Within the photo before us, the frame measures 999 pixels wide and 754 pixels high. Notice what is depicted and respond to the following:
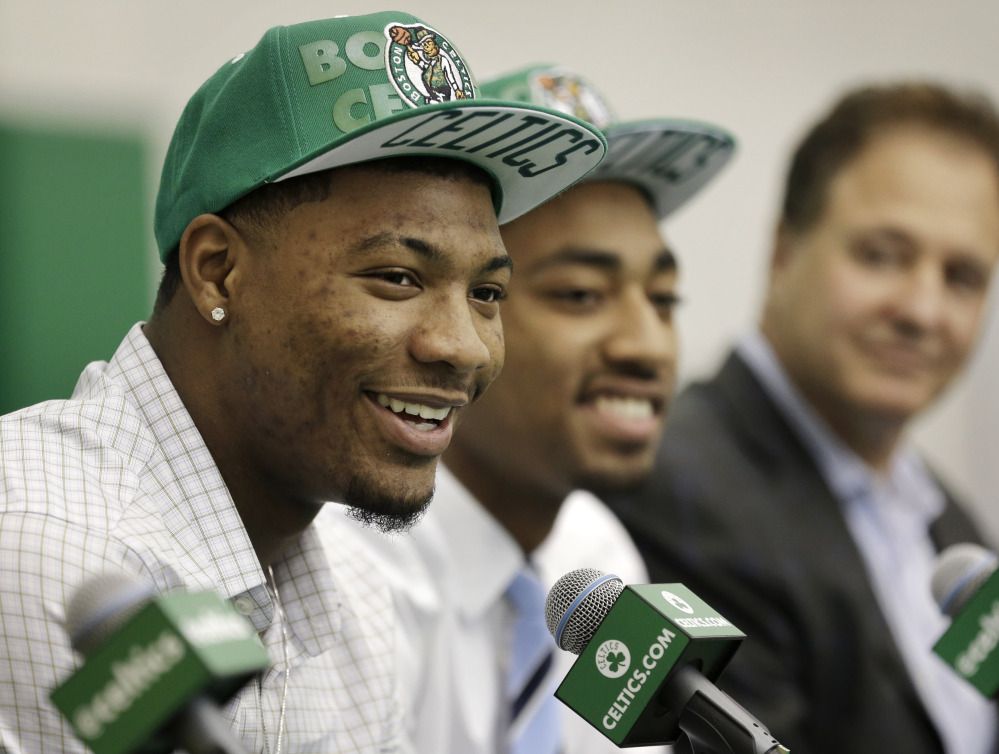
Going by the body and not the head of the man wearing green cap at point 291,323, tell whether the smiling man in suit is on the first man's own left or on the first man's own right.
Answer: on the first man's own left

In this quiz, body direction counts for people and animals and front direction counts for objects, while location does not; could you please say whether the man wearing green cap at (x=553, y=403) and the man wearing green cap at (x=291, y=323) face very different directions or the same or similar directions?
same or similar directions

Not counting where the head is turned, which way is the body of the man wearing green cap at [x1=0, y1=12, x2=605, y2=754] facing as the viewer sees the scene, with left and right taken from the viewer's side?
facing the viewer and to the right of the viewer

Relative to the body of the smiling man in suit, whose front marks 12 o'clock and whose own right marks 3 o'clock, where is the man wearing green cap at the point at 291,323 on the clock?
The man wearing green cap is roughly at 2 o'clock from the smiling man in suit.

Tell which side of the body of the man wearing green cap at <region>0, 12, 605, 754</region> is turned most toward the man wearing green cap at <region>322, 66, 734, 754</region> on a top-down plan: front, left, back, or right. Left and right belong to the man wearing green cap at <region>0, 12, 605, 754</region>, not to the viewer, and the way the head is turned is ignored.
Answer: left

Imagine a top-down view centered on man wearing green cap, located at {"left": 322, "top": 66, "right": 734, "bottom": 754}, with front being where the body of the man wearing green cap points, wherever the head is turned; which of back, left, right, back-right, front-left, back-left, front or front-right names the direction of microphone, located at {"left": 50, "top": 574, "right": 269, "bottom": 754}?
front-right

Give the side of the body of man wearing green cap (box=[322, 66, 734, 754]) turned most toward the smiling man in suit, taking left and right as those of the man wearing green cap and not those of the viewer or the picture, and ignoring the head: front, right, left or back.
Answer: left

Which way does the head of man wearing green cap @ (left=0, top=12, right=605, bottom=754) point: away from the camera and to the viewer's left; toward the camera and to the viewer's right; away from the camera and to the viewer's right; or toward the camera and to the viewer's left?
toward the camera and to the viewer's right

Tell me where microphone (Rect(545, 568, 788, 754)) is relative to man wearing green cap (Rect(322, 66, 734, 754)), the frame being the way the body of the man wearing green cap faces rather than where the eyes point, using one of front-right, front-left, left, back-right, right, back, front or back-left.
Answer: front-right

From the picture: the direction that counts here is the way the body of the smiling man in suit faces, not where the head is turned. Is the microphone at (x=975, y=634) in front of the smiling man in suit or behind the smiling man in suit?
in front

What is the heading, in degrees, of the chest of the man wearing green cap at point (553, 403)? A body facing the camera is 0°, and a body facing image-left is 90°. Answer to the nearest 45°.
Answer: approximately 315°
